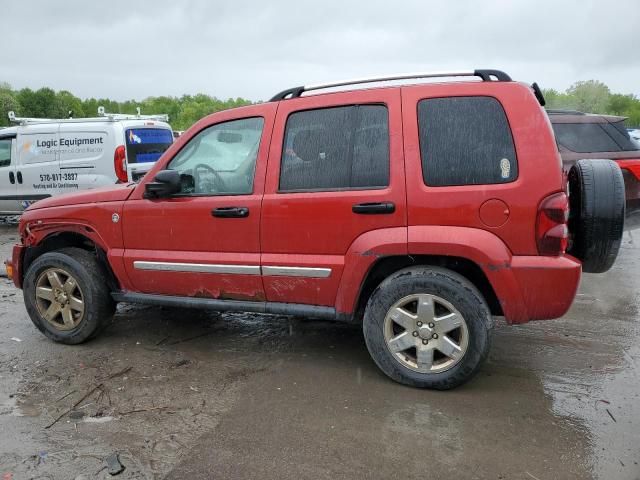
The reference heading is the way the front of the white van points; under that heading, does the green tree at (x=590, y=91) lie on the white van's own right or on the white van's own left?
on the white van's own right

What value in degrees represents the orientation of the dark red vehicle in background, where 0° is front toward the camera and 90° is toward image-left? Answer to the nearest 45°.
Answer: approximately 135°

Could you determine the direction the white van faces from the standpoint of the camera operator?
facing away from the viewer and to the left of the viewer

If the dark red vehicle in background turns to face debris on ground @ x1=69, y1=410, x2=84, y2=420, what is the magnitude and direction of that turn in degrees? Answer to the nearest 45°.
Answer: approximately 90° to its left

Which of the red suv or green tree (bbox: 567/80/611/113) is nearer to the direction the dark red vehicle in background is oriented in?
the green tree

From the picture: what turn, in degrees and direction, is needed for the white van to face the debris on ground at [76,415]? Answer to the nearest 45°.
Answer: approximately 135° to its left

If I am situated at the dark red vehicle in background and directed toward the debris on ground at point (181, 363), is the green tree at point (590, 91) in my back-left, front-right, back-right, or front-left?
back-right

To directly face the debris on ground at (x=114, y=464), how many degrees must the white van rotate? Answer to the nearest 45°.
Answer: approximately 135° to its left
